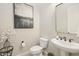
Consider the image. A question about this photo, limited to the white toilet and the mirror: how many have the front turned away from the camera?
0

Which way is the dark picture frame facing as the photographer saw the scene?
facing the viewer and to the right of the viewer

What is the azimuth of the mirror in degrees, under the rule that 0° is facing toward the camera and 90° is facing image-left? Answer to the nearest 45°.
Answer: approximately 45°

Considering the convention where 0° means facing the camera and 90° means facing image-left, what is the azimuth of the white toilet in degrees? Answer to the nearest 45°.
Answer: approximately 45°

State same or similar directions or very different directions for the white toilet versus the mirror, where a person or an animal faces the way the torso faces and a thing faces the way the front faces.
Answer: same or similar directions
